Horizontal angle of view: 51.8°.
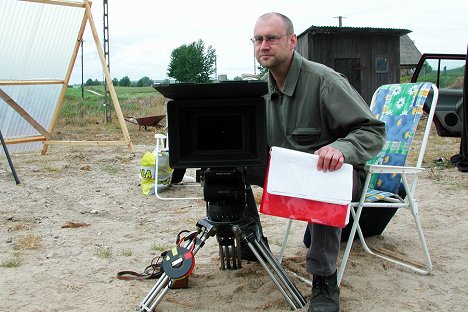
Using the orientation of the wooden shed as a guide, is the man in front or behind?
in front

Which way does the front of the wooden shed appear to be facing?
toward the camera

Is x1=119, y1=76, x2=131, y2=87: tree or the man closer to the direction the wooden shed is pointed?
the man

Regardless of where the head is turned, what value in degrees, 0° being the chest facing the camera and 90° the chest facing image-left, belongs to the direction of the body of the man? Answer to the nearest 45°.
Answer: approximately 45°

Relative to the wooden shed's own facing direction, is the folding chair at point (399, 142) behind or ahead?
ahead

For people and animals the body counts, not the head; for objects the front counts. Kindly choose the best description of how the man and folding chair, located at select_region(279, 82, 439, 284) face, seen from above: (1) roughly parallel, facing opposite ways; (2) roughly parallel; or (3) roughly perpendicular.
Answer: roughly parallel

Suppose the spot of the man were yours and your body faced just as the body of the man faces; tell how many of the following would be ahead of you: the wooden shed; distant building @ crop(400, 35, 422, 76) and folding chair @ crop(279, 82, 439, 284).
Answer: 0

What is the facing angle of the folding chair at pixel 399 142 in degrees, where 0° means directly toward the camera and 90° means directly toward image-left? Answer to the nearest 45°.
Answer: approximately 45°

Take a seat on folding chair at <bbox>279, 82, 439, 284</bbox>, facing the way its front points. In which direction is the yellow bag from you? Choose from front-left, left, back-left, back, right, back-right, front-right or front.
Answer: right

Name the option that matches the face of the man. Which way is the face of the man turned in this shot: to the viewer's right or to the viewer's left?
to the viewer's left

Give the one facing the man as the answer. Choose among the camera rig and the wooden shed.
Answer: the wooden shed

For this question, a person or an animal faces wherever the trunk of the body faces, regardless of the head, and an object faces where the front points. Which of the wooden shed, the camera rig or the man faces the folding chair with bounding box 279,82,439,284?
the wooden shed

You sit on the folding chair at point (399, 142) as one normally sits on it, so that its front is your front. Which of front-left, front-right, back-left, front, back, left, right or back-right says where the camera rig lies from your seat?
front

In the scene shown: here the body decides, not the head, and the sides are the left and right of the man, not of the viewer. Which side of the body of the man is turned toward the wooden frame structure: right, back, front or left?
right

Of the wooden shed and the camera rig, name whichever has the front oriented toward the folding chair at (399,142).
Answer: the wooden shed

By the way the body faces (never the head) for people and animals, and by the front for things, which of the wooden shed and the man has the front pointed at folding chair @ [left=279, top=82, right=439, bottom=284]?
the wooden shed

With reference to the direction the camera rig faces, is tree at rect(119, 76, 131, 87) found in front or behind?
behind

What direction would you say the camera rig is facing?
toward the camera

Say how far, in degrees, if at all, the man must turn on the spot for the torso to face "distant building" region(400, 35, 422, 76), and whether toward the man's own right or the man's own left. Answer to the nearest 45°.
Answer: approximately 135° to the man's own right
